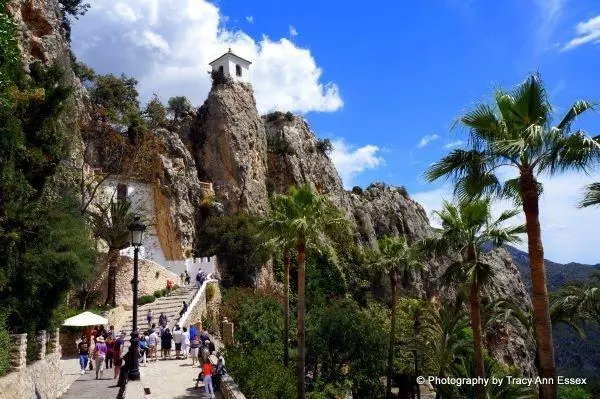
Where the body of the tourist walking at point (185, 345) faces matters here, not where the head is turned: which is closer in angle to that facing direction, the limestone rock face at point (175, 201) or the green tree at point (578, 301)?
the limestone rock face

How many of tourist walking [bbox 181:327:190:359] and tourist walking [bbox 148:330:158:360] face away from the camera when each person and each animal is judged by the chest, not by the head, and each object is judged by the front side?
2

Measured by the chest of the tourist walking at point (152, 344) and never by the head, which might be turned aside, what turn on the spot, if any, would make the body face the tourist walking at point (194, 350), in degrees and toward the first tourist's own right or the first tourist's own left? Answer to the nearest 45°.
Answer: approximately 135° to the first tourist's own right

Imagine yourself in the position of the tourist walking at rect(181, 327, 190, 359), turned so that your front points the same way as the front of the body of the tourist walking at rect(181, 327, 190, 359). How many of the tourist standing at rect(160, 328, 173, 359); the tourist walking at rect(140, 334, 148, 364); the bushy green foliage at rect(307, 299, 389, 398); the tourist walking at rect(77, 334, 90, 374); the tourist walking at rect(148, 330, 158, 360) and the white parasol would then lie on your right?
1

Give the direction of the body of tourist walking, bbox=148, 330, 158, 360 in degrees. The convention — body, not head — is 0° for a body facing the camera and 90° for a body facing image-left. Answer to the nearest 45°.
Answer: approximately 180°

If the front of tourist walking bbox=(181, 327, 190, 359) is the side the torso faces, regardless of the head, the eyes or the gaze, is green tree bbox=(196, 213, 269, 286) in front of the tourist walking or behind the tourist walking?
in front

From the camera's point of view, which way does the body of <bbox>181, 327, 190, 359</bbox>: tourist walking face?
away from the camera

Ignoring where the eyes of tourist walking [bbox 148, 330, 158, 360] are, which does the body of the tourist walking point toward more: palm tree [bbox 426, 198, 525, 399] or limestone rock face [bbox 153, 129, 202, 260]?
the limestone rock face

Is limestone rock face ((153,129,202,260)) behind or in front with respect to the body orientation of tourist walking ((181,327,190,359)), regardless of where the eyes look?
in front
